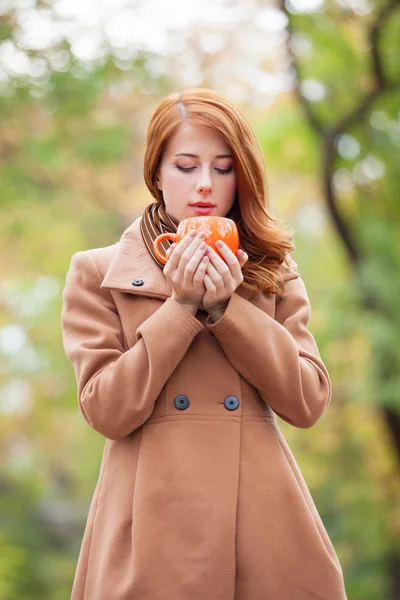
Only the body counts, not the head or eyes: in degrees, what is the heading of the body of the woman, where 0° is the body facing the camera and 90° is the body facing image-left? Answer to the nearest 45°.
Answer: approximately 0°
